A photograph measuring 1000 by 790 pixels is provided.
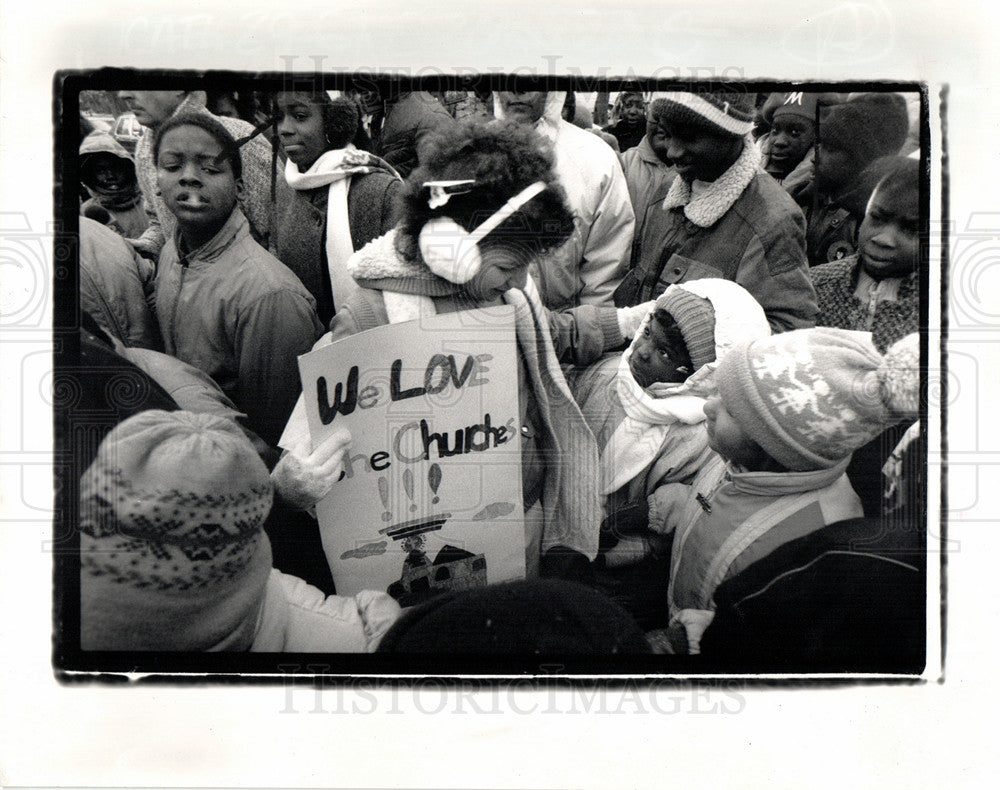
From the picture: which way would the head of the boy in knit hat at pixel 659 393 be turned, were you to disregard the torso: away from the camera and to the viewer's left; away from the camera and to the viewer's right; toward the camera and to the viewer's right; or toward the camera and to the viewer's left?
toward the camera and to the viewer's left

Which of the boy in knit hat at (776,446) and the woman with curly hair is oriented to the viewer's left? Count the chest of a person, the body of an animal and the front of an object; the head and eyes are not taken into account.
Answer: the boy in knit hat

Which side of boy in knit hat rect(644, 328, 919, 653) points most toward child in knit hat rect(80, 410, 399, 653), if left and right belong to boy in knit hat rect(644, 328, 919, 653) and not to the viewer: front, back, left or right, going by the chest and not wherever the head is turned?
front

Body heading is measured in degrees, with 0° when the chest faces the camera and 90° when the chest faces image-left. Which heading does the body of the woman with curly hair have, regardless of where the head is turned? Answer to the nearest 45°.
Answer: approximately 315°

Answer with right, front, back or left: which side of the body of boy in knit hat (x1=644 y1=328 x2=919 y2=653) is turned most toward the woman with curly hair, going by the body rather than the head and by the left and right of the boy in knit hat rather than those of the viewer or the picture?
front

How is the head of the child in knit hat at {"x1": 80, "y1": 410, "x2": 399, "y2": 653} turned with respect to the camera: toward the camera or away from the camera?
away from the camera

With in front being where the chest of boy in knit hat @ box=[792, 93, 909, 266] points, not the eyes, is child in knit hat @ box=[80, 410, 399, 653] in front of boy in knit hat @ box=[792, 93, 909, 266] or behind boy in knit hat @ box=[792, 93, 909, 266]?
in front

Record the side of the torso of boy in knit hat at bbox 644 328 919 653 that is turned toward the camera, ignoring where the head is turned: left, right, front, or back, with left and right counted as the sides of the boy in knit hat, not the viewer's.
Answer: left

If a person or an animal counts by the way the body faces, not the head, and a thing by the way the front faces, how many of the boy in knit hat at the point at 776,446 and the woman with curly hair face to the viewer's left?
1
